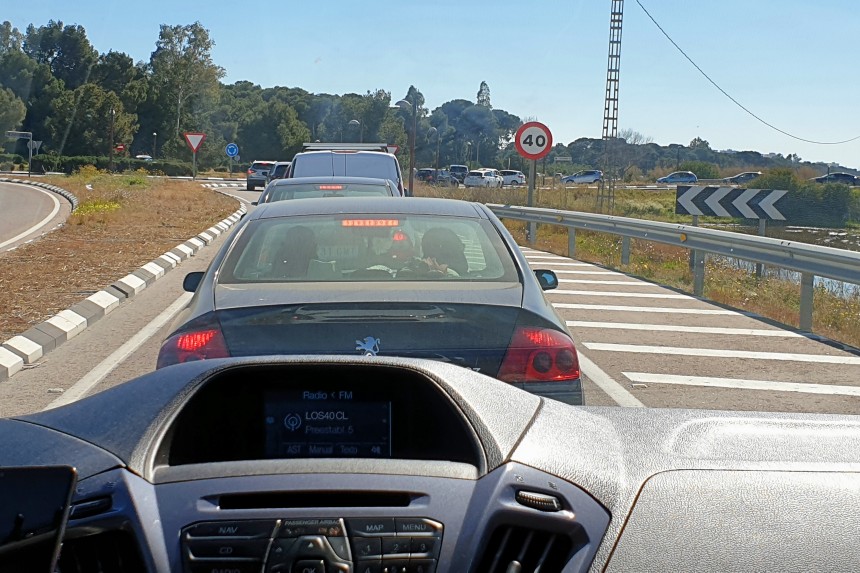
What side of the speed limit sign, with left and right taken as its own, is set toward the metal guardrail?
front

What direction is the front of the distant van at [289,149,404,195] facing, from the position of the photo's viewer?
facing away from the viewer

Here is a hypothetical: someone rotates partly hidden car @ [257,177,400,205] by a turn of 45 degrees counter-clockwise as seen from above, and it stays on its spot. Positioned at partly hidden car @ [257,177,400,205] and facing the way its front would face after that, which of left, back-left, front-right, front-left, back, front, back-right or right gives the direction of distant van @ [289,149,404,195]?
front-right

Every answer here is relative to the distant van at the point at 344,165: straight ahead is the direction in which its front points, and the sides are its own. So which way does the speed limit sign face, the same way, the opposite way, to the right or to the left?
the opposite way

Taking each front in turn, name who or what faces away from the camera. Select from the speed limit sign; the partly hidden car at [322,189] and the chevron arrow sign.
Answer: the partly hidden car

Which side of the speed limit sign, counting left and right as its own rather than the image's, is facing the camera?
front

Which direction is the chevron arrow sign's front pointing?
toward the camera

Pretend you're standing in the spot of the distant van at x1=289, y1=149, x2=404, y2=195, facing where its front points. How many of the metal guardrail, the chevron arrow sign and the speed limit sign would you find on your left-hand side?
0

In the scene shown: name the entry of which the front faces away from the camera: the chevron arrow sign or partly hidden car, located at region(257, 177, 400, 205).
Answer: the partly hidden car

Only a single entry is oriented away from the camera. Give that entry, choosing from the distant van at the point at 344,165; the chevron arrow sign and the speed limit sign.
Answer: the distant van

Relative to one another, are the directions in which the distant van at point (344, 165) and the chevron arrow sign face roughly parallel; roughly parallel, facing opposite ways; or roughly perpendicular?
roughly parallel, facing opposite ways

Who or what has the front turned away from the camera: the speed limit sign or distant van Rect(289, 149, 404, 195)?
the distant van

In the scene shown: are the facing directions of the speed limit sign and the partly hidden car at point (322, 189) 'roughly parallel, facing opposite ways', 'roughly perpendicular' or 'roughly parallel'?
roughly parallel, facing opposite ways

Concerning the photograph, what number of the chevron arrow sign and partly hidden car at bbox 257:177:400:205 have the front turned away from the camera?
1

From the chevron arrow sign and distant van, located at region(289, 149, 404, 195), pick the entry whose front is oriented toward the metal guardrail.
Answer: the chevron arrow sign

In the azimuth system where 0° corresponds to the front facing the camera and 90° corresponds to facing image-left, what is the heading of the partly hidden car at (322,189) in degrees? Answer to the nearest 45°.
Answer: approximately 180°

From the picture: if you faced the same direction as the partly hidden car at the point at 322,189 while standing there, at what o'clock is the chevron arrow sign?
The chevron arrow sign is roughly at 2 o'clock from the partly hidden car.
